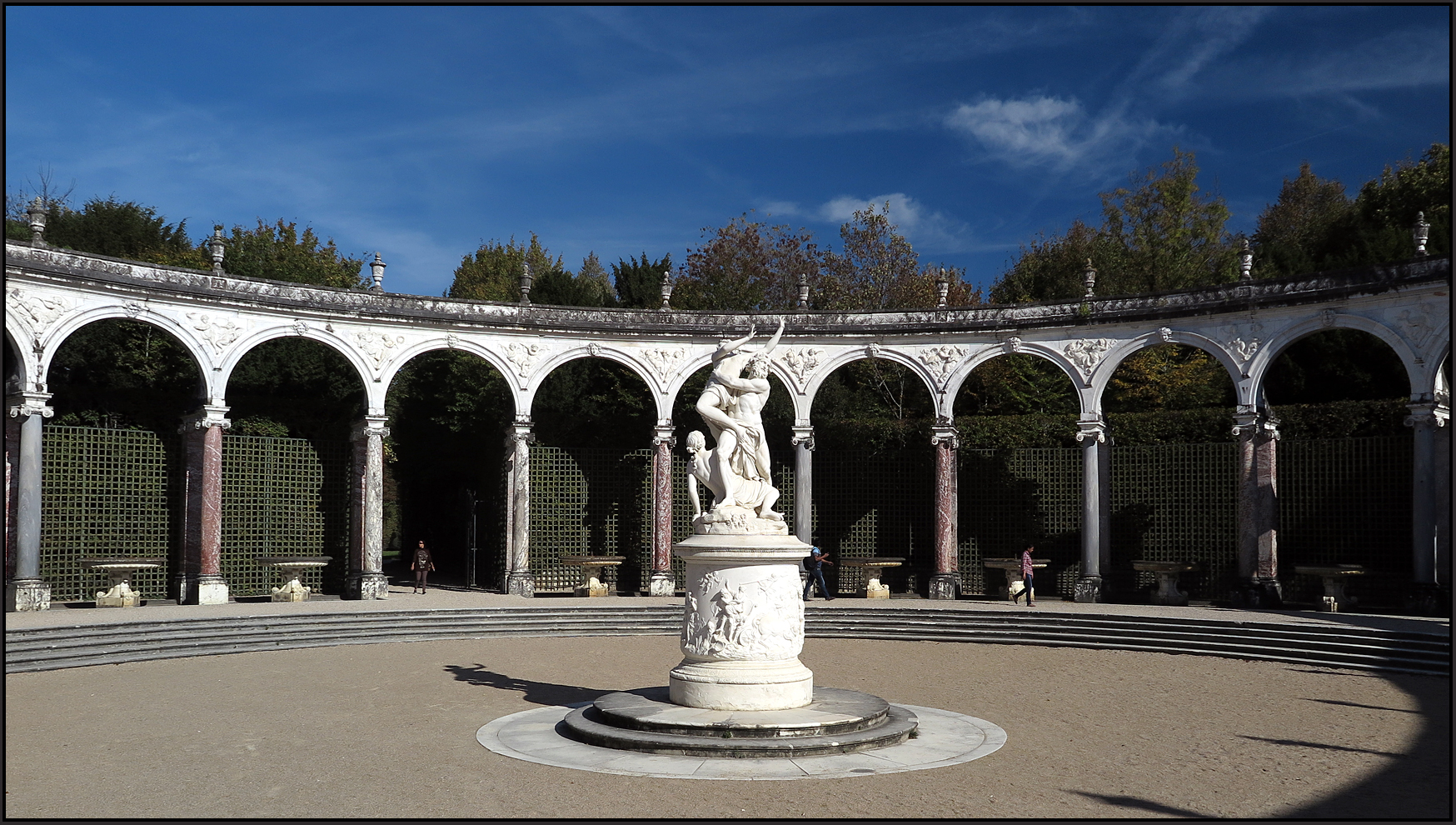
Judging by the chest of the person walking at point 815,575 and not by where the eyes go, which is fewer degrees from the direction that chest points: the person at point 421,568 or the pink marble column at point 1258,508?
the pink marble column

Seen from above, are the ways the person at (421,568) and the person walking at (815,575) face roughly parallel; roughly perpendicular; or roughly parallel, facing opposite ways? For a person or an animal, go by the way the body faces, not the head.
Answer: roughly perpendicular

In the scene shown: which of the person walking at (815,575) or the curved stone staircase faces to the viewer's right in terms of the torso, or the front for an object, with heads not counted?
the person walking

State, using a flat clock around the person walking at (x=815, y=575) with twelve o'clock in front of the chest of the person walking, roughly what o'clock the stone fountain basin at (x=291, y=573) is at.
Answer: The stone fountain basin is roughly at 6 o'clock from the person walking.

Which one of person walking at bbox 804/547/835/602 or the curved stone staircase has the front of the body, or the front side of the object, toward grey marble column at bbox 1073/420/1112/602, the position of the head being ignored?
the person walking

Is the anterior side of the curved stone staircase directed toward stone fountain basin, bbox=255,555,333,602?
no

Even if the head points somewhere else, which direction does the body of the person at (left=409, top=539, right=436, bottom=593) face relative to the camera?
toward the camera

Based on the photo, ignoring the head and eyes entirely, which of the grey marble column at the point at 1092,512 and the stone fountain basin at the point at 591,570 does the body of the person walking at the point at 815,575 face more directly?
the grey marble column

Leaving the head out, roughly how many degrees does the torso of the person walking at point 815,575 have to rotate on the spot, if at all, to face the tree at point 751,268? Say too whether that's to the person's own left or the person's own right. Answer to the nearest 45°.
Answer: approximately 90° to the person's own left

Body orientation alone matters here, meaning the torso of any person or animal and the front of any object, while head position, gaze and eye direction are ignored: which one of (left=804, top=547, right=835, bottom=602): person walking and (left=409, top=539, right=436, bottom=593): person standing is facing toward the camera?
(left=409, top=539, right=436, bottom=593): person standing

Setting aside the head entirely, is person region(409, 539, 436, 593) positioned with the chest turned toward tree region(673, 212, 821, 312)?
no

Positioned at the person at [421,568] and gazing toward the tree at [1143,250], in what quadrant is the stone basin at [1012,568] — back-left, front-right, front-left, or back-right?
front-right

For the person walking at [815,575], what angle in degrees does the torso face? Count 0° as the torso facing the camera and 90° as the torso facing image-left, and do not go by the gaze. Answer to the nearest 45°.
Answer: approximately 270°

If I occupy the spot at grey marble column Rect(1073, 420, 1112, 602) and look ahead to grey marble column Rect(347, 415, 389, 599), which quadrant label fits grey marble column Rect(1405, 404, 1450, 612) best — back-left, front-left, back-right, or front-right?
back-left

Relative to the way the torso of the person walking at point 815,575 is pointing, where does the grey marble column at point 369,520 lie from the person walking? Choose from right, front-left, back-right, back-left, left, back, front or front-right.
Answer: back

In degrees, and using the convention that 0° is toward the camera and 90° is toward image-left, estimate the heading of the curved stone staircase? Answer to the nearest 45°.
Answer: approximately 0°

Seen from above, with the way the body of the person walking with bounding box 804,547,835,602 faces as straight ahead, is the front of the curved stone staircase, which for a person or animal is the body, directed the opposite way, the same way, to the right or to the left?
to the right

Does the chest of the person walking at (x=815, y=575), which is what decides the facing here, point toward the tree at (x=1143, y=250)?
no

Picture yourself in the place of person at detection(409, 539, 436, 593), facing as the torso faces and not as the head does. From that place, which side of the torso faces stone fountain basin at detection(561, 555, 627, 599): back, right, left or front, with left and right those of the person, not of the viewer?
left

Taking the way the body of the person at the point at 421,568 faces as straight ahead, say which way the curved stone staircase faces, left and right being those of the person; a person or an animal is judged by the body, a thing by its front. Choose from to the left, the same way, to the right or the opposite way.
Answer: the same way

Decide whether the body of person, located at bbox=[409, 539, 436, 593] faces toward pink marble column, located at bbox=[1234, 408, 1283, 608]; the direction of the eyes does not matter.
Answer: no
